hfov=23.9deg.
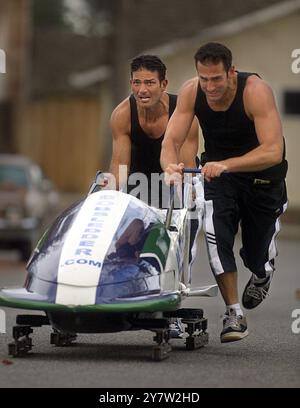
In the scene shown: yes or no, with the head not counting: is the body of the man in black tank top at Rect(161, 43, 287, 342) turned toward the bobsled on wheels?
yes

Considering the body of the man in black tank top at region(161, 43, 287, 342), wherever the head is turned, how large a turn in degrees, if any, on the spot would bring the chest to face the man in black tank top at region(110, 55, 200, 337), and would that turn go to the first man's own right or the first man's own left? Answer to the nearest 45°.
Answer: approximately 90° to the first man's own right

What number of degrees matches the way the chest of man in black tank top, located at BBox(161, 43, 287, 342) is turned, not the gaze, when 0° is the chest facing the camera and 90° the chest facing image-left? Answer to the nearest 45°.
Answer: approximately 45°

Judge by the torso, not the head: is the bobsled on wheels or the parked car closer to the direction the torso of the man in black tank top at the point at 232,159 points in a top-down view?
the bobsled on wheels

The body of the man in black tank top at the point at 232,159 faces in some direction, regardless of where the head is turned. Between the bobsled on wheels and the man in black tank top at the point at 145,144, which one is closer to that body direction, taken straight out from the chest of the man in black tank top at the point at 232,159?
the bobsled on wheels
